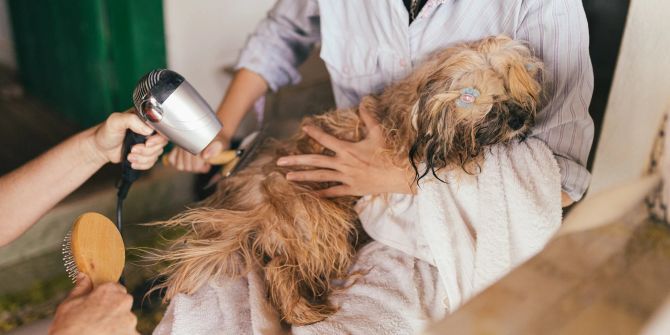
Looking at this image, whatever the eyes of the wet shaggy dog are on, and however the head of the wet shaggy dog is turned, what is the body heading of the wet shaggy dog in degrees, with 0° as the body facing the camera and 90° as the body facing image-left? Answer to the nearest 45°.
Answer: approximately 270°
